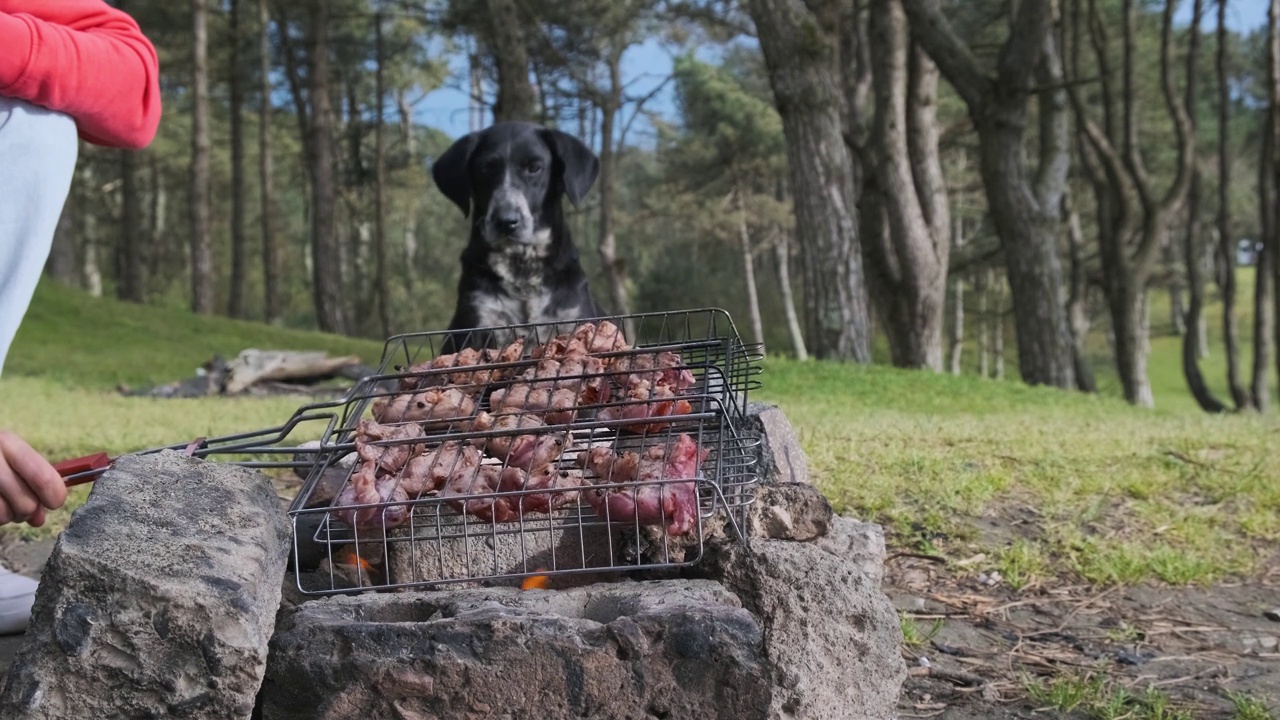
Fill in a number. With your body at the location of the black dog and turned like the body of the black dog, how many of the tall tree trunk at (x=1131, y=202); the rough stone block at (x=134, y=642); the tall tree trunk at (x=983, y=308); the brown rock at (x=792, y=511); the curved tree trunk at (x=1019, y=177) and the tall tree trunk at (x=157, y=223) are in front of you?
2

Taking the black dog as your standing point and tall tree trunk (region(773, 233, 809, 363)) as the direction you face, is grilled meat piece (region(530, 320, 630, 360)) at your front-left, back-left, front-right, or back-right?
back-right

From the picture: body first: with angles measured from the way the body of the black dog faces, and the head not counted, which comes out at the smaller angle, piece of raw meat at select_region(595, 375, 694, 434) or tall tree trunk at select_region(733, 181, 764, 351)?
the piece of raw meat

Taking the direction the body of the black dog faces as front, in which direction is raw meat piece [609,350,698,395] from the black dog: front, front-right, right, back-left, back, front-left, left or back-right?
front

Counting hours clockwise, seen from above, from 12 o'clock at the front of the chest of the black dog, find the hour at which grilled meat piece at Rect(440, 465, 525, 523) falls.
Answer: The grilled meat piece is roughly at 12 o'clock from the black dog.

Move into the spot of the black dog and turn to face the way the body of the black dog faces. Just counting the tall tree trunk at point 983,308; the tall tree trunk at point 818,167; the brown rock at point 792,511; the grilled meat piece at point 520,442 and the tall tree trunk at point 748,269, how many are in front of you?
2

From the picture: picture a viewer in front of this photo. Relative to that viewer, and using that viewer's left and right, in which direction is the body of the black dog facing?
facing the viewer

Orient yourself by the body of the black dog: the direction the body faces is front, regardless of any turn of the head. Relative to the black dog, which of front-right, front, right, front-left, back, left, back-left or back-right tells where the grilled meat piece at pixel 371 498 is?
front

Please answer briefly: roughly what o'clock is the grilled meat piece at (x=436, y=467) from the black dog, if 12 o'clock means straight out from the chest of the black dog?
The grilled meat piece is roughly at 12 o'clock from the black dog.

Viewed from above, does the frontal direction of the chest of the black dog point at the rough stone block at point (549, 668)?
yes

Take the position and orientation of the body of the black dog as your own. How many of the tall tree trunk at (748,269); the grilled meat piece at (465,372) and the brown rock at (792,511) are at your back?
1

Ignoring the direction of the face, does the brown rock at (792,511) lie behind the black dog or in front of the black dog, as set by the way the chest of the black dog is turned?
in front

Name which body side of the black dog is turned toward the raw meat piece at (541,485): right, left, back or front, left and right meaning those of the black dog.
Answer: front

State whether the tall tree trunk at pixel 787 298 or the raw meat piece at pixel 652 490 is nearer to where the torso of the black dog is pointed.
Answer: the raw meat piece

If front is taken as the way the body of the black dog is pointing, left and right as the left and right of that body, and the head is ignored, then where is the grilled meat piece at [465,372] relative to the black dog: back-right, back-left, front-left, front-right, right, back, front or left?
front

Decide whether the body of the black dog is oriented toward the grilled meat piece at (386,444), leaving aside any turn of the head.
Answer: yes

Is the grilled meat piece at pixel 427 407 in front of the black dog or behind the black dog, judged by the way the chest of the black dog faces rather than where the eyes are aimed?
in front

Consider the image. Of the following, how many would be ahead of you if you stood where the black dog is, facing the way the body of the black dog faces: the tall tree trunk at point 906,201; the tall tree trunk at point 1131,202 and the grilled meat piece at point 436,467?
1

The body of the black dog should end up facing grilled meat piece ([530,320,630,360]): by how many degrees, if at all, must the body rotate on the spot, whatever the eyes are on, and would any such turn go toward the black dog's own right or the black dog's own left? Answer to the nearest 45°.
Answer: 0° — it already faces it
